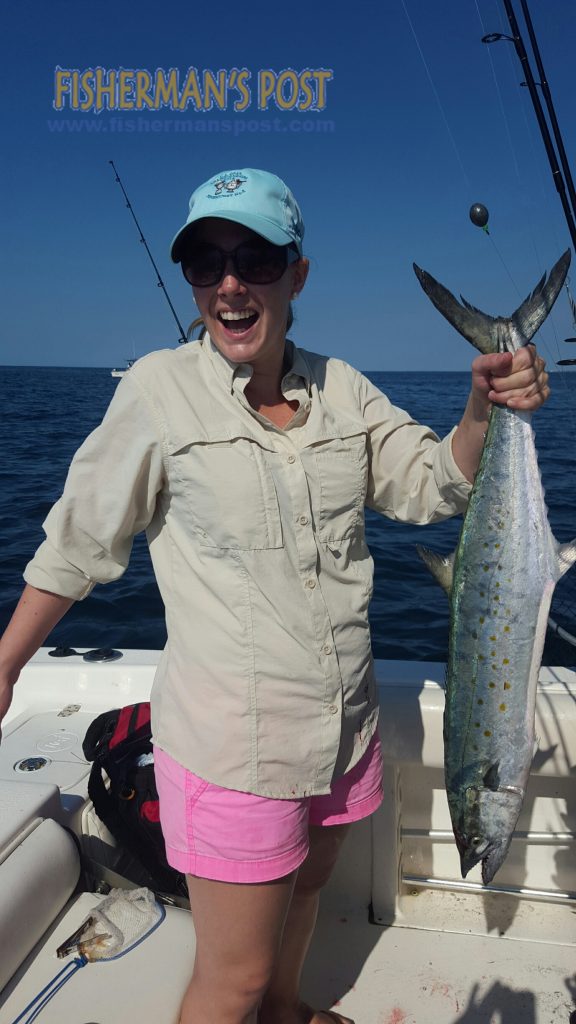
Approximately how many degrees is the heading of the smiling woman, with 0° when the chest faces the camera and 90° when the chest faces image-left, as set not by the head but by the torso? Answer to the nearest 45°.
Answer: approximately 315°
